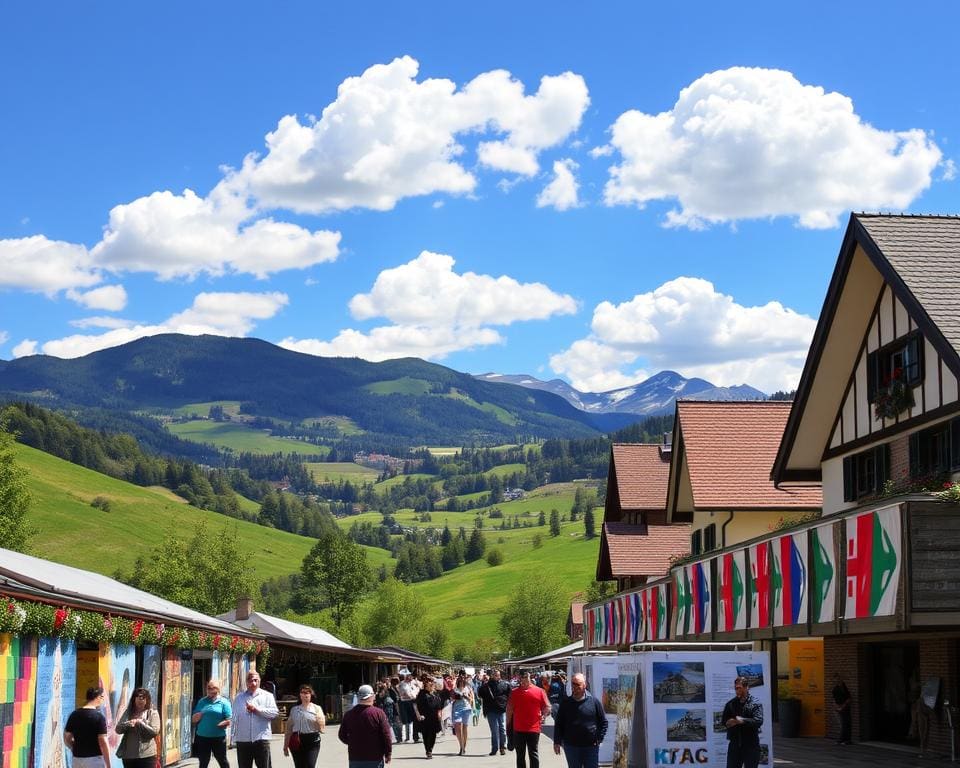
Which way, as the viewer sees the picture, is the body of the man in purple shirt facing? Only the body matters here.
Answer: away from the camera

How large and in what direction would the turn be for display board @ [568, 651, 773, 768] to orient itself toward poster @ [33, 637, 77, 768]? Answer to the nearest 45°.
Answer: approximately 90° to its right

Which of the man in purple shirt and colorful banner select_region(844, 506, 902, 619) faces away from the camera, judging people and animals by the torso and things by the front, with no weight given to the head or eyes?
the man in purple shirt

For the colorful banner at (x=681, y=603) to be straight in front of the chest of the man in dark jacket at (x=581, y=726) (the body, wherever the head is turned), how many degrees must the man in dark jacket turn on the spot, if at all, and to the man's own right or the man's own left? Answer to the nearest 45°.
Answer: approximately 180°

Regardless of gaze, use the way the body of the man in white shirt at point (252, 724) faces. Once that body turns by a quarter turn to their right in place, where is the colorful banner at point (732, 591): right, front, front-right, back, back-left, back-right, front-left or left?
back-right

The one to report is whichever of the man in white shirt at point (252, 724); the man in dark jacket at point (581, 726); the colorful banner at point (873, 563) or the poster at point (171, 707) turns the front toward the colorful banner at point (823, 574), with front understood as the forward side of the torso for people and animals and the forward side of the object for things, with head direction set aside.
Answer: the poster

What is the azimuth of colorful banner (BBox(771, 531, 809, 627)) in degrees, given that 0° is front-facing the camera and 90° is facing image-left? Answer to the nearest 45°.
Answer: approximately 45°

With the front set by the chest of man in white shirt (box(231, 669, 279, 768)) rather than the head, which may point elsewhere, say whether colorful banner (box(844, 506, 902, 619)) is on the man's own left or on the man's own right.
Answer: on the man's own left

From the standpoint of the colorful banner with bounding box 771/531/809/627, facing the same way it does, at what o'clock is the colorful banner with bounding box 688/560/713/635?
the colorful banner with bounding box 688/560/713/635 is roughly at 4 o'clock from the colorful banner with bounding box 771/531/809/627.
